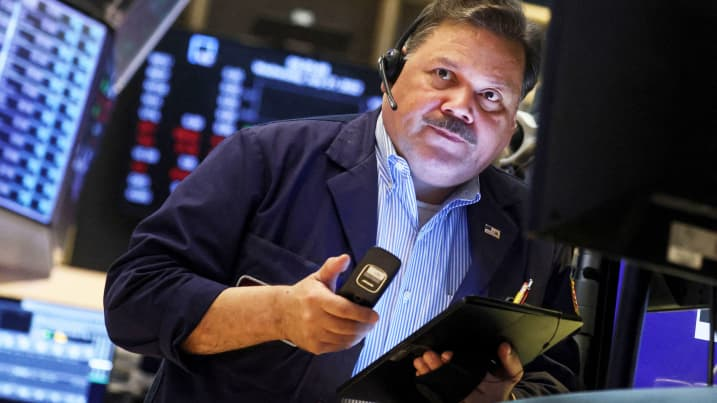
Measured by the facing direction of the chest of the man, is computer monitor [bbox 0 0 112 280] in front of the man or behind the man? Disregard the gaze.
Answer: behind

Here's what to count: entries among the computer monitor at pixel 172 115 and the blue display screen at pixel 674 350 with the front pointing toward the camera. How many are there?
2

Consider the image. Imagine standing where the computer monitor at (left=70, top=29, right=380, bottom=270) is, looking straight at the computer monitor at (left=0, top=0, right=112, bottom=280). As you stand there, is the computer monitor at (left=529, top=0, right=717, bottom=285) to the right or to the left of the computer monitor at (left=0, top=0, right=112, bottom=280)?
left

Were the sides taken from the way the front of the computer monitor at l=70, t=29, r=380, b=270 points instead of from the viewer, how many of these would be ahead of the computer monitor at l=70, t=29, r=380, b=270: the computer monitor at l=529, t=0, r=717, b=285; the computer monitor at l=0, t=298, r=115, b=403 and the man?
3

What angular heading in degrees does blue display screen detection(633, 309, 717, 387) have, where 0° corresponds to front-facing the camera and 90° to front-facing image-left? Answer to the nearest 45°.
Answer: approximately 0°

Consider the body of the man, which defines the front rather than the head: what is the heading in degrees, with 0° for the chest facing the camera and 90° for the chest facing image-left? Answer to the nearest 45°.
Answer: approximately 315°

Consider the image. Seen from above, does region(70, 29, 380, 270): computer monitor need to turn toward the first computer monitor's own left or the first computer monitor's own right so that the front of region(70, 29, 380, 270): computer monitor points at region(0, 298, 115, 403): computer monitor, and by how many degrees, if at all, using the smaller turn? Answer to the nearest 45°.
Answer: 0° — it already faces it

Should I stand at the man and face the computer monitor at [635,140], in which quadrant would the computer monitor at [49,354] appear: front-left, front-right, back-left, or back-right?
back-right

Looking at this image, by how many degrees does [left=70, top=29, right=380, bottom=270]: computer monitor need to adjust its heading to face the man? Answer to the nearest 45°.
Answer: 0° — it already faces them
